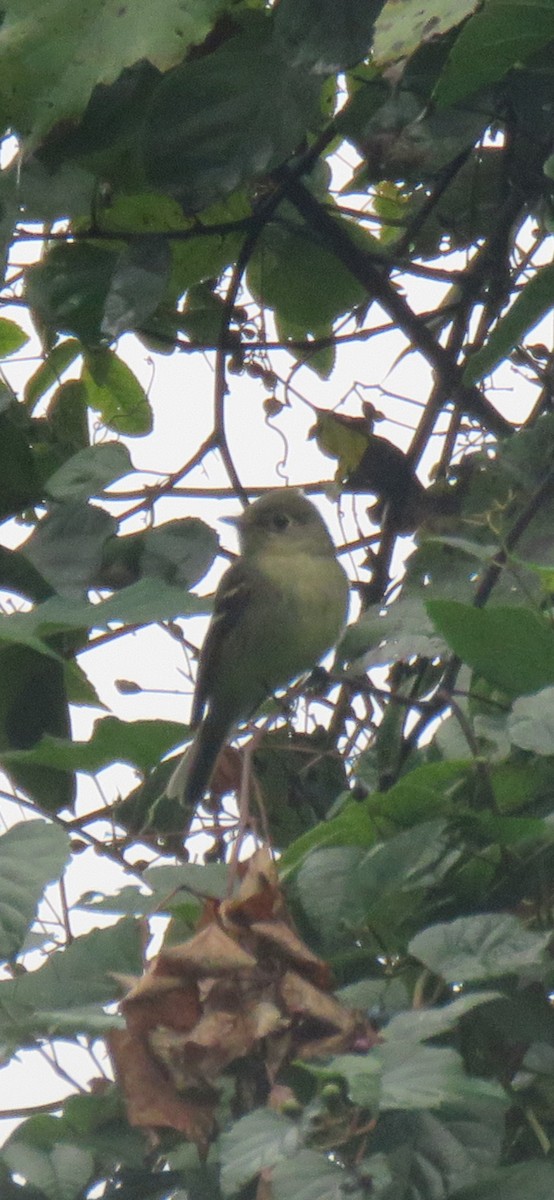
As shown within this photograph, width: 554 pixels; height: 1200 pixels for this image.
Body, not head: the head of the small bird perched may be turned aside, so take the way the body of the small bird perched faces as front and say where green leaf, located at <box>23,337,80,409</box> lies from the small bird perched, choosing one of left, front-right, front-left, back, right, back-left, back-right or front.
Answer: front-right

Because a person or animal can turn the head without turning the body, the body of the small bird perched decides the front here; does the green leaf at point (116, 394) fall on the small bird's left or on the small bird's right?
on the small bird's right

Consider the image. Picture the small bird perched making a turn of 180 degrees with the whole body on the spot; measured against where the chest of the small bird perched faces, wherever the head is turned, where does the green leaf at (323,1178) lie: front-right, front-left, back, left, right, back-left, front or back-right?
back-left

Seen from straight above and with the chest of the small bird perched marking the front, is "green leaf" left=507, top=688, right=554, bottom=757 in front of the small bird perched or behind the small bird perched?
in front
